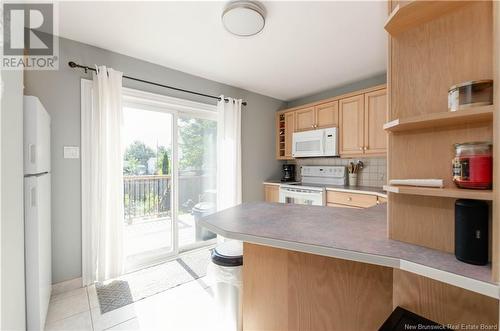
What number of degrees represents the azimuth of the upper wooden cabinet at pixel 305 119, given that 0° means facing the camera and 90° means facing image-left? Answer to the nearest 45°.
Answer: approximately 45°

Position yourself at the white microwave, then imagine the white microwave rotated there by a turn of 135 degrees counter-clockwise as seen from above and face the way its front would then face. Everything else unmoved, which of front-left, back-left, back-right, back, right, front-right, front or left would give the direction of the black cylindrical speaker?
right

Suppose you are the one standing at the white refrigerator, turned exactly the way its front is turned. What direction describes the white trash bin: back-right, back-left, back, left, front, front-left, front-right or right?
front-right

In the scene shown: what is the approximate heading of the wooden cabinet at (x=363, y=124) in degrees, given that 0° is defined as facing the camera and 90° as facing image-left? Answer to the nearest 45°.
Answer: approximately 45°

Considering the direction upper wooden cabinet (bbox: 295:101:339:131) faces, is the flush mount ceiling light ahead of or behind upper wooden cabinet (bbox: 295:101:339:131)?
ahead

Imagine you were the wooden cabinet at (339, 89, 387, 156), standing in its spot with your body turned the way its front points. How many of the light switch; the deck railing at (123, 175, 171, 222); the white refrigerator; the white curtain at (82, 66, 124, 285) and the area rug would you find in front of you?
5

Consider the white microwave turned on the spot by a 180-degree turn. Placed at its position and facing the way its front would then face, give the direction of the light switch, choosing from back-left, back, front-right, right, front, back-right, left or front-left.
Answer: back

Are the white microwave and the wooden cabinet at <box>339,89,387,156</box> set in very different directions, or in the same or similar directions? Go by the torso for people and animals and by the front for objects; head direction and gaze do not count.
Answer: same or similar directions

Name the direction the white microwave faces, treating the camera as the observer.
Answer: facing the viewer and to the left of the viewer

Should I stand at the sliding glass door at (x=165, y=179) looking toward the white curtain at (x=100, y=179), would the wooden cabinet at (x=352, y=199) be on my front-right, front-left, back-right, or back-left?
back-left

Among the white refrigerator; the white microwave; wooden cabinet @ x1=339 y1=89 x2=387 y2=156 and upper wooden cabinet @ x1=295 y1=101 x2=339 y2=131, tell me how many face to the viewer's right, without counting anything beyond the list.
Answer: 1

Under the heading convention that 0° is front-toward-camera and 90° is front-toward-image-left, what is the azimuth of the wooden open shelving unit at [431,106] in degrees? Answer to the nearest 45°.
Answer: approximately 45°

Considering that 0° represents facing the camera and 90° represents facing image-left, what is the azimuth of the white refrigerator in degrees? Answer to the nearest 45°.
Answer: approximately 270°

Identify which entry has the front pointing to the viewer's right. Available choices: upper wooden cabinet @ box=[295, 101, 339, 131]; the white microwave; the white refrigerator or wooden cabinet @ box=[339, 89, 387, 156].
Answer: the white refrigerator

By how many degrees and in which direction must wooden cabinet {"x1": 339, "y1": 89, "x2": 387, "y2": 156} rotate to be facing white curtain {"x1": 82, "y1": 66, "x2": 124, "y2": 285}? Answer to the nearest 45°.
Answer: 0° — it already faces it

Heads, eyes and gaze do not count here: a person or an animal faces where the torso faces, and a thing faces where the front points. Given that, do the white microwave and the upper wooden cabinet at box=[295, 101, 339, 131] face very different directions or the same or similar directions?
same or similar directions
